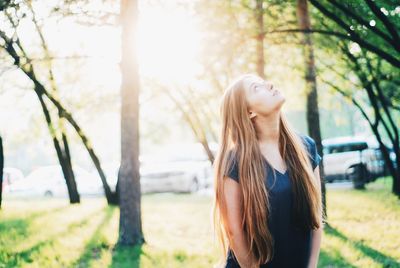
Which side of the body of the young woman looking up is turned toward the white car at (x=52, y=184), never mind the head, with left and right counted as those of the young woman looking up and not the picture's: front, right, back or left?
back

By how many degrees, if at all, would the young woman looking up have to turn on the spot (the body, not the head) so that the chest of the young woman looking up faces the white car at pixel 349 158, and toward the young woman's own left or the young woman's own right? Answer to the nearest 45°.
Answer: approximately 135° to the young woman's own left

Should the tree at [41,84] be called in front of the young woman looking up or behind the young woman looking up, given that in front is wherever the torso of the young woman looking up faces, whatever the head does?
behind

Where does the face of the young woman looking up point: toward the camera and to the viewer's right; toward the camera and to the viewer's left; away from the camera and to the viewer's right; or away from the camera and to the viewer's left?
toward the camera and to the viewer's right

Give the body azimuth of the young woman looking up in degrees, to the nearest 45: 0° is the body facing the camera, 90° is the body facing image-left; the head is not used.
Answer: approximately 315°
